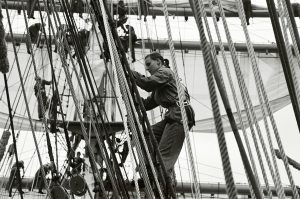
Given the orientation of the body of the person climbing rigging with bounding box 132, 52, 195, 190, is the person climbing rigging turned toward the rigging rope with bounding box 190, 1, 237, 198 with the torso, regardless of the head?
no

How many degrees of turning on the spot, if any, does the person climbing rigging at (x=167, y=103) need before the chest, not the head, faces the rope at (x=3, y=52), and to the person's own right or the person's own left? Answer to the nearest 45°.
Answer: approximately 45° to the person's own left

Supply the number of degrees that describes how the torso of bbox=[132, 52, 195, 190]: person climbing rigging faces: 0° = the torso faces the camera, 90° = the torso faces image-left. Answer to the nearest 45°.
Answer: approximately 90°

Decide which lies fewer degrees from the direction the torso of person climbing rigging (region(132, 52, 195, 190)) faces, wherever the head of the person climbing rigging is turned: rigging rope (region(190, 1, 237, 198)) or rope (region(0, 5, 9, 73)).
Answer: the rope
